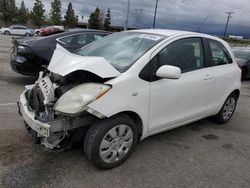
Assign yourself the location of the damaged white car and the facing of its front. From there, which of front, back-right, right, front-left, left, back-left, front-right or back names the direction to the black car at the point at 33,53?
right

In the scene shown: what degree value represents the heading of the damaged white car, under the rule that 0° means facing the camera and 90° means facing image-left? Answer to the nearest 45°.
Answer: approximately 45°

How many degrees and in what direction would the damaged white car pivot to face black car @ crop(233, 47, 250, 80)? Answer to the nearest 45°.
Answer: approximately 180°

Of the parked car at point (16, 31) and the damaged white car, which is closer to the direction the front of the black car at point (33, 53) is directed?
the parked car

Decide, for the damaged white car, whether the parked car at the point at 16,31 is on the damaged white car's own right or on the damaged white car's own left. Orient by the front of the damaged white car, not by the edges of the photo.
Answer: on the damaged white car's own right
